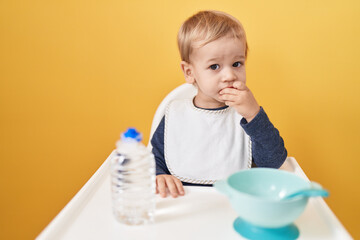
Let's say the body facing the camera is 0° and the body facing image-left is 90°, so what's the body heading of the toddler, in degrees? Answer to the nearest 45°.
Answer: approximately 0°
